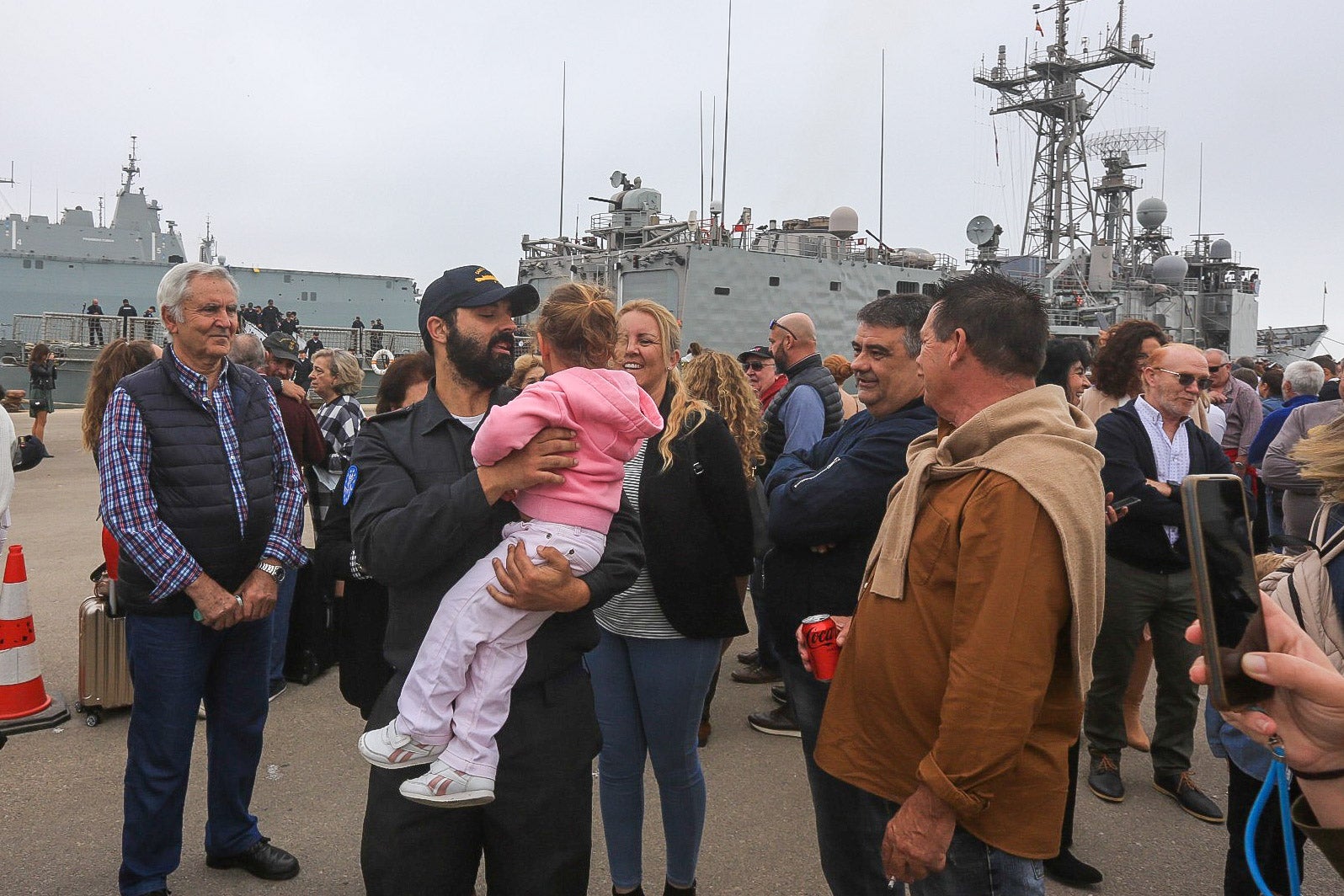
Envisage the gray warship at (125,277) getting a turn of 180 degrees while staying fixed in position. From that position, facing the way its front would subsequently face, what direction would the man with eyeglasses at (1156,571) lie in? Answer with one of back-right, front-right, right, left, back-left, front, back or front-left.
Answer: right

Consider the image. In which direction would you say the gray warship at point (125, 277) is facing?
to the viewer's left

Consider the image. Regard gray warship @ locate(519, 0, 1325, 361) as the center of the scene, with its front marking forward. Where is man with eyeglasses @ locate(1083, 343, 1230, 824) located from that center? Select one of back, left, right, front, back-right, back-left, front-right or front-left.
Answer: back-right

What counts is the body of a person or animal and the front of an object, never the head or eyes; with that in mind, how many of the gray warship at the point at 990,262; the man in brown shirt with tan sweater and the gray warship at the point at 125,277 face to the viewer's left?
2

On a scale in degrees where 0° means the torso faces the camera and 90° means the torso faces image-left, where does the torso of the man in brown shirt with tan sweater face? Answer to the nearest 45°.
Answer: approximately 90°

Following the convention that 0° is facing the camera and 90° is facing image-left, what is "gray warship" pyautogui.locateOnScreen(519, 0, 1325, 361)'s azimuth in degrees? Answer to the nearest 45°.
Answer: approximately 225°

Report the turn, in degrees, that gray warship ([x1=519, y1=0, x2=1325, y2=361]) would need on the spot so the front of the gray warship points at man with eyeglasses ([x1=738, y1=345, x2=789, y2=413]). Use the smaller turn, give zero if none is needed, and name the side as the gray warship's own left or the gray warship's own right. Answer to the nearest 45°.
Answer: approximately 135° to the gray warship's own right

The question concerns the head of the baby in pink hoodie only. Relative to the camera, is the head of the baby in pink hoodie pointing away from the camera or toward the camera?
away from the camera

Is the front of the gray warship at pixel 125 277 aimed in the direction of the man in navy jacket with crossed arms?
no

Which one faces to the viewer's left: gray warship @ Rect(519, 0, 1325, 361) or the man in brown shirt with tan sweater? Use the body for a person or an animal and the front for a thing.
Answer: the man in brown shirt with tan sweater

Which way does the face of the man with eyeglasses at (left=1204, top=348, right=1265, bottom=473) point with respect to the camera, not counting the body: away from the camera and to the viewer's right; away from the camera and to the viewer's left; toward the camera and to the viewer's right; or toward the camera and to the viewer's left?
toward the camera and to the viewer's left

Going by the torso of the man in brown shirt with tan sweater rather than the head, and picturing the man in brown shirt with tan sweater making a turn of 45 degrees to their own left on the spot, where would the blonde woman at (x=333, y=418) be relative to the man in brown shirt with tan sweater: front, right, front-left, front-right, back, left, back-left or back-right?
right
